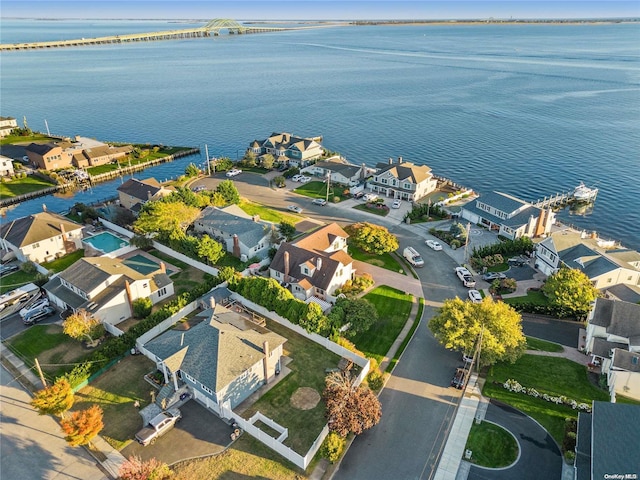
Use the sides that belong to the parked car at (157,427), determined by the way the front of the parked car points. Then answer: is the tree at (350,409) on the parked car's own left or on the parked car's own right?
on the parked car's own right

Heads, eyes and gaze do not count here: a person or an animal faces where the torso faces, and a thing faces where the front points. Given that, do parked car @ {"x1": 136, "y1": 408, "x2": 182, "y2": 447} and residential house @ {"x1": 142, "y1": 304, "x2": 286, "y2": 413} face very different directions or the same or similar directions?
very different directions

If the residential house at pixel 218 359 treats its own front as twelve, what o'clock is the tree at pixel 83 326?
The tree is roughly at 3 o'clock from the residential house.

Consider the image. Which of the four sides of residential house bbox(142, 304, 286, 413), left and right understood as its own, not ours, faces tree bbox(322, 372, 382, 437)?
left

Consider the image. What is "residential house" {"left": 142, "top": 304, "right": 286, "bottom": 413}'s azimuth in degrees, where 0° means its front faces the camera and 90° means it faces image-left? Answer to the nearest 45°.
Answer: approximately 45°

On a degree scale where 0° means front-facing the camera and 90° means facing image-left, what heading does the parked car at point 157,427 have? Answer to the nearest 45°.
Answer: approximately 225°

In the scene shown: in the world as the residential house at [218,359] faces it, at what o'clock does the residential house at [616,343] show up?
the residential house at [616,343] is roughly at 8 o'clock from the residential house at [218,359].

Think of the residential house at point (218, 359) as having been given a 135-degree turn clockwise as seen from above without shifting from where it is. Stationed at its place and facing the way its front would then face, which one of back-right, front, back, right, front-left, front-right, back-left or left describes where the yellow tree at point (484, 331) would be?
right

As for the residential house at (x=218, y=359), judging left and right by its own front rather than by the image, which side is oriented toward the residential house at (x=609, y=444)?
left

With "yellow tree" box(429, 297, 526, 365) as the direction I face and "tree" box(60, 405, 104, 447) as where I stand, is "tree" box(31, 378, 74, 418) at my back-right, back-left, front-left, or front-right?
back-left

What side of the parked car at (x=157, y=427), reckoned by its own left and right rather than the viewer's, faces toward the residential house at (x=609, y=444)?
right
